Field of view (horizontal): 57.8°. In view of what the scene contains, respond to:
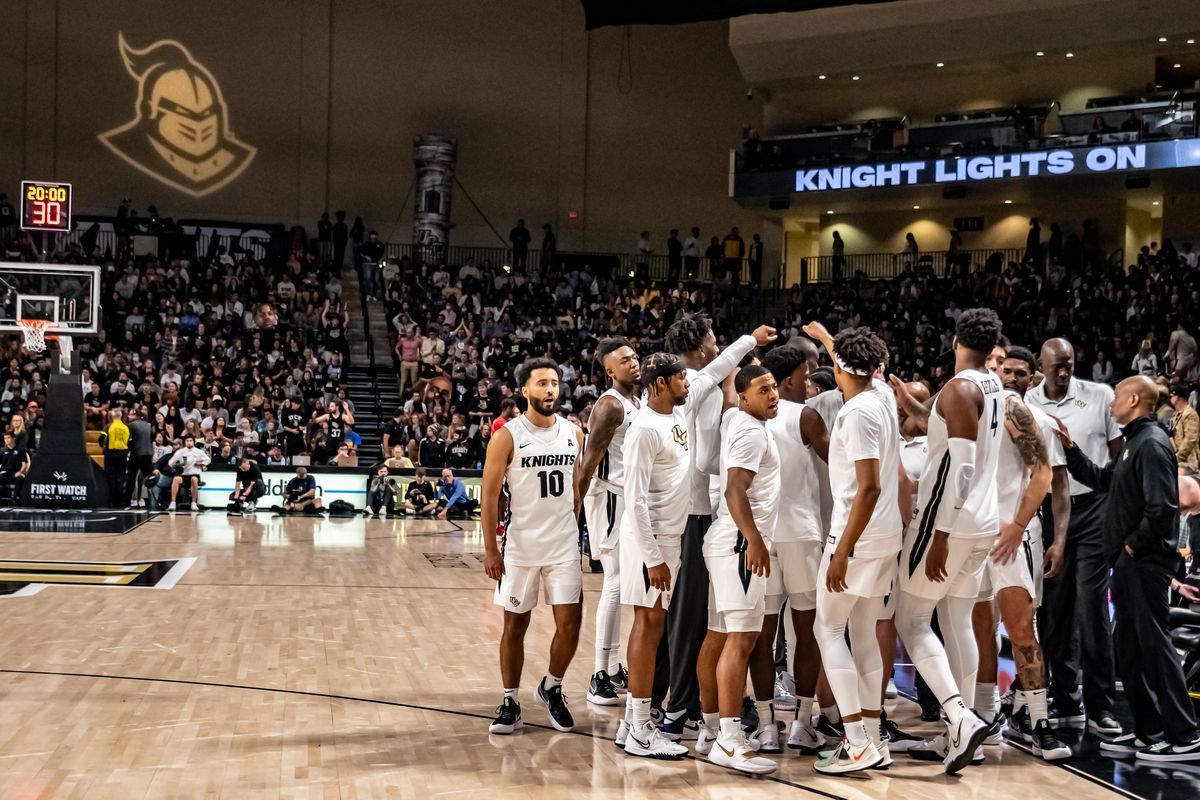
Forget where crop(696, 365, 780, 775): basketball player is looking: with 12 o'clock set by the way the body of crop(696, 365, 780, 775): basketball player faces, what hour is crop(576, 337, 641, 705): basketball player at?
crop(576, 337, 641, 705): basketball player is roughly at 8 o'clock from crop(696, 365, 780, 775): basketball player.

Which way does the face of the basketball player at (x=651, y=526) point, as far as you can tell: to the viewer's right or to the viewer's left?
to the viewer's right

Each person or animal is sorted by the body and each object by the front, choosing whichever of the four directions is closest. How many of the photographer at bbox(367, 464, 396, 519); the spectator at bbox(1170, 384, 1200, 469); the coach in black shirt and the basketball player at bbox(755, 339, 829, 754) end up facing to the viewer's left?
2

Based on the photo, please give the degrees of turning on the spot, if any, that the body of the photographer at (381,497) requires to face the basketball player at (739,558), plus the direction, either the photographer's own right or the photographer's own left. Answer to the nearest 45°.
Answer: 0° — they already face them

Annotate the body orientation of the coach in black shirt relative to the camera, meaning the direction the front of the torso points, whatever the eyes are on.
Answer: to the viewer's left

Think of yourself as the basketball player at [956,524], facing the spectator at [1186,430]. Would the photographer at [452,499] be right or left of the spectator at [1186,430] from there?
left

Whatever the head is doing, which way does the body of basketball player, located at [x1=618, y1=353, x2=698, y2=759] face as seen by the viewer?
to the viewer's right

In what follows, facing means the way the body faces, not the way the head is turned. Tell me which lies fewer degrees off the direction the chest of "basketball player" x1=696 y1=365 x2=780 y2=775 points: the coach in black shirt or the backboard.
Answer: the coach in black shirt

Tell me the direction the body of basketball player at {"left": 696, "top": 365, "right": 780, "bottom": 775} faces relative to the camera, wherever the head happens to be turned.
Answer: to the viewer's right
